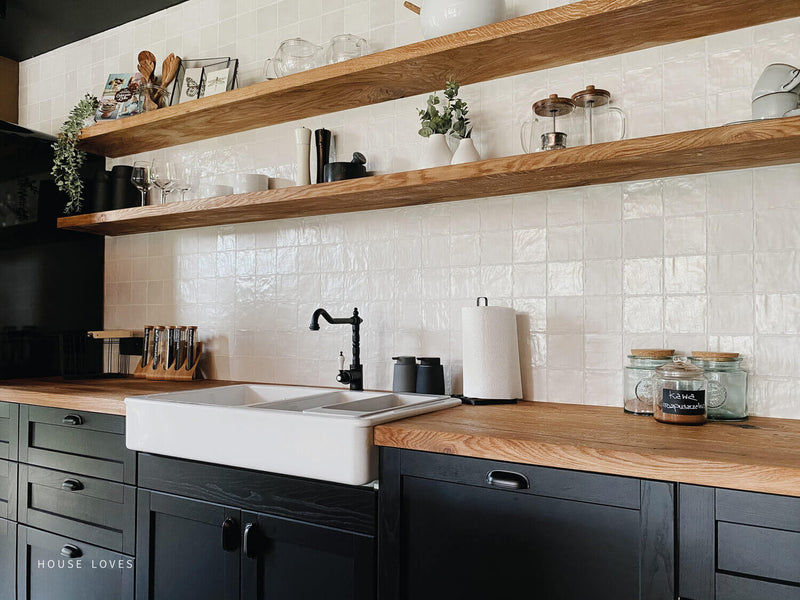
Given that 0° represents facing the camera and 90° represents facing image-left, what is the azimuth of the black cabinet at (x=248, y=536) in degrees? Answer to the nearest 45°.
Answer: approximately 45°

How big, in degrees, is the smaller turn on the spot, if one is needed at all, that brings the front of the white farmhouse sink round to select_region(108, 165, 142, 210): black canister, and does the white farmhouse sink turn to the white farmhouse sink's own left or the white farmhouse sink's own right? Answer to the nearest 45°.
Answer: approximately 90° to the white farmhouse sink's own right

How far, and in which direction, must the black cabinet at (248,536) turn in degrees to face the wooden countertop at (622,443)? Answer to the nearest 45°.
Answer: approximately 90° to its left

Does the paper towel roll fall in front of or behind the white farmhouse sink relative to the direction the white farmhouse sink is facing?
behind

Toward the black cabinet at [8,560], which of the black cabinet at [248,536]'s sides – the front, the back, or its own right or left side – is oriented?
right

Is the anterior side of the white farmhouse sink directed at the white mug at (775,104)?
no

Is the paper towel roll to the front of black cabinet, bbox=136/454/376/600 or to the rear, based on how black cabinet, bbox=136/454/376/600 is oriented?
to the rear

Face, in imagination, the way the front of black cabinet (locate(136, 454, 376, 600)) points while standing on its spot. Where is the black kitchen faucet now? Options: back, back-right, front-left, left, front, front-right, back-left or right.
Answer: back

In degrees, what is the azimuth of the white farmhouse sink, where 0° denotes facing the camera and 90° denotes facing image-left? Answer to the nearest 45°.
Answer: approximately 45°
